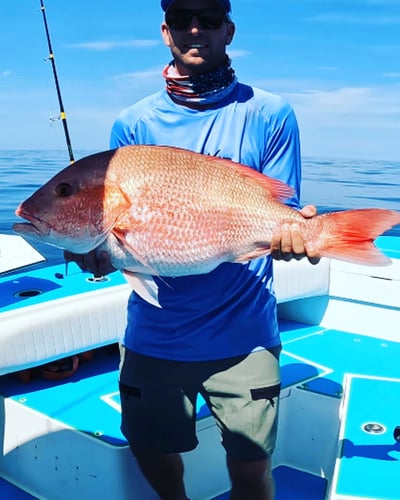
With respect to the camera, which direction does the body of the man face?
toward the camera

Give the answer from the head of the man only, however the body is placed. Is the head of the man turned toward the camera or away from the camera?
toward the camera
